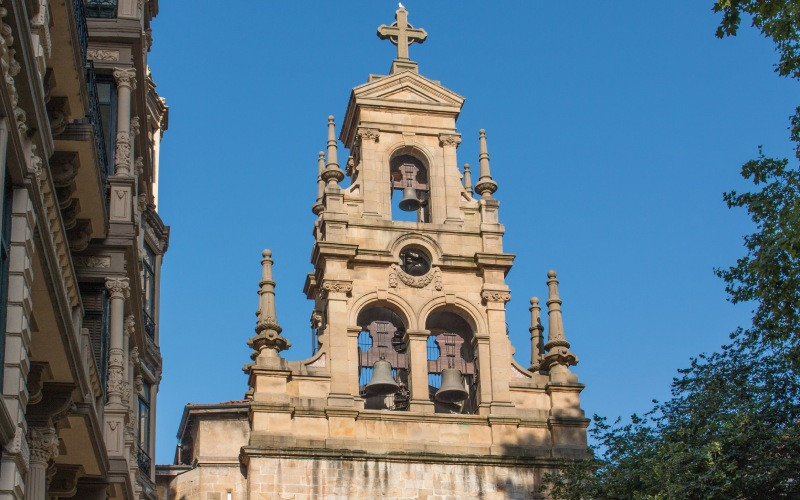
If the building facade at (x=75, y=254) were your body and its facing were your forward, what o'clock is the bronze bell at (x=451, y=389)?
The bronze bell is roughly at 10 o'clock from the building facade.

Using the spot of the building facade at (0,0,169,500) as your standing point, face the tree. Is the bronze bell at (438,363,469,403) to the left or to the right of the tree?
left

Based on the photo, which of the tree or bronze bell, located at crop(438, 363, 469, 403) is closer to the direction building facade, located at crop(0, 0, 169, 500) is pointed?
the tree

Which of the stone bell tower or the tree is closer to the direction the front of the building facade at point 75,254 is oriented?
the tree

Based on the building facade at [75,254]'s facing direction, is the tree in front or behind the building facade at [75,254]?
in front

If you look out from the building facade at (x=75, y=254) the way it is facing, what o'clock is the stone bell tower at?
The stone bell tower is roughly at 10 o'clock from the building facade.

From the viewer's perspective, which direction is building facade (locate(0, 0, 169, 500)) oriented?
to the viewer's right
